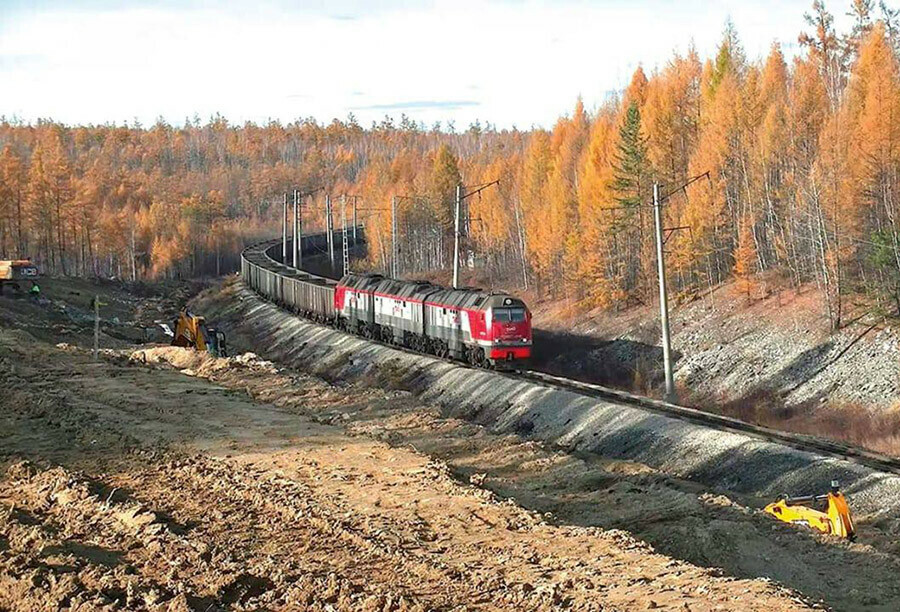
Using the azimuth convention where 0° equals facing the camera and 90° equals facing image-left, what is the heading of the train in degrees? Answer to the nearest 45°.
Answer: approximately 315°

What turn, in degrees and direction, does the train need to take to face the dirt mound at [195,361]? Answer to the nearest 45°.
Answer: approximately 135° to its right

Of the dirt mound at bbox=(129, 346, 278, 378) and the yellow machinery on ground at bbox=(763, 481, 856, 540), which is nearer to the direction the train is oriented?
the yellow machinery on ground

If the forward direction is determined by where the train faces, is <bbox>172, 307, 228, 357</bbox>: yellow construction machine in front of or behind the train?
behind

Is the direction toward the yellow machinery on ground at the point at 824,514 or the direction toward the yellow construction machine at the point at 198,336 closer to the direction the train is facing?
the yellow machinery on ground

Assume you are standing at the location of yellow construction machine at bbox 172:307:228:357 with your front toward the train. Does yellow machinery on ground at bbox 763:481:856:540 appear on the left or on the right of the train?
right

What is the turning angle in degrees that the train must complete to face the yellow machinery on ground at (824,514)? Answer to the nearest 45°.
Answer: approximately 45° to its right
